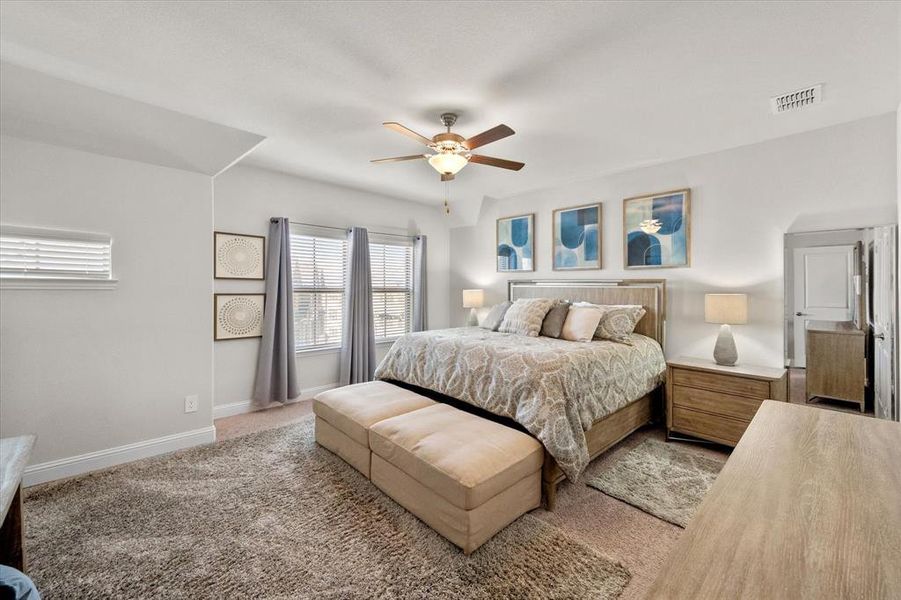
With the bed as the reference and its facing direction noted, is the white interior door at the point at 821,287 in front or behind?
behind

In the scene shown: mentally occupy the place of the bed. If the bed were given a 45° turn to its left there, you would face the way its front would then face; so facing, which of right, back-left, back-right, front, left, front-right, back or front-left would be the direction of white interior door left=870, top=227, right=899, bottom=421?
left

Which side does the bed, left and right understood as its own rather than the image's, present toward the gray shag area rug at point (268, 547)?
front

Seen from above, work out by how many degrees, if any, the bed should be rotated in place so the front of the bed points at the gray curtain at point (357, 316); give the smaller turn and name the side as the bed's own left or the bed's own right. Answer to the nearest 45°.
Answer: approximately 90° to the bed's own right

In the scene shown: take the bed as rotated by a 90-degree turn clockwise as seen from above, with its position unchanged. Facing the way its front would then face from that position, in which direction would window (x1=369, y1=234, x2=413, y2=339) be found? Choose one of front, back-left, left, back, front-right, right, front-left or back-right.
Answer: front

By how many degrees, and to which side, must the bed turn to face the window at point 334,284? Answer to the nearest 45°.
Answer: approximately 90° to its right

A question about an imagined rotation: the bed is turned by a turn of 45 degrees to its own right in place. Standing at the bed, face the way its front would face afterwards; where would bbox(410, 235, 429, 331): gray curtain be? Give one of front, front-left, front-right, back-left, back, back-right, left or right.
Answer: front-right

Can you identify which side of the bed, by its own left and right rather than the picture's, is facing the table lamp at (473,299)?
right

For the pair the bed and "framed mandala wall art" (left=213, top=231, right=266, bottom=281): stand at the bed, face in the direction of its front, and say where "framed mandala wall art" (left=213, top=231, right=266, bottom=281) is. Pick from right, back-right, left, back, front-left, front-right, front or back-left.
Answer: front-right

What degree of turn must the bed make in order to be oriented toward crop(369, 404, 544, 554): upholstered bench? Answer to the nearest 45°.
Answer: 0° — it already faces it

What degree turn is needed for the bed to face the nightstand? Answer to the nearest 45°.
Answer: approximately 135° to its left

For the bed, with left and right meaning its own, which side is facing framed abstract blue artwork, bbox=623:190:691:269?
back

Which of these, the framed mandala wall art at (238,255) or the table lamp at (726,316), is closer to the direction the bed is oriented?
the framed mandala wall art

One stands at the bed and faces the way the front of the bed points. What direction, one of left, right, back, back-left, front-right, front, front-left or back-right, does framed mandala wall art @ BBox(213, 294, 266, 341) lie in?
front-right
